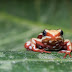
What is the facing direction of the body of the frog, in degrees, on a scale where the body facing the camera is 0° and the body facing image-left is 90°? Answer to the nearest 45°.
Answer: approximately 0°
